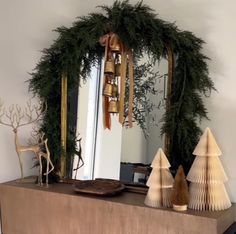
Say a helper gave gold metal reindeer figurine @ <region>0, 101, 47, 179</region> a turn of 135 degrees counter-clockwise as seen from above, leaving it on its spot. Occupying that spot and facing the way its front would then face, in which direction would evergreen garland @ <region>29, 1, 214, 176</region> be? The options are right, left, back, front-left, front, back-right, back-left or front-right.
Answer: front

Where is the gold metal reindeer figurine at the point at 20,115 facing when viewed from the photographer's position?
facing to the left of the viewer

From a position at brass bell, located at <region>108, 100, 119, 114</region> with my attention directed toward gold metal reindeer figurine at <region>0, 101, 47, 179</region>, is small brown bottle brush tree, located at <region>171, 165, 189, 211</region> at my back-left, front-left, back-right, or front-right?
back-left

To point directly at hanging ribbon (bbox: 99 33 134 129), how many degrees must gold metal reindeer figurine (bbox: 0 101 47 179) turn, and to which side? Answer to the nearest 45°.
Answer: approximately 135° to its left

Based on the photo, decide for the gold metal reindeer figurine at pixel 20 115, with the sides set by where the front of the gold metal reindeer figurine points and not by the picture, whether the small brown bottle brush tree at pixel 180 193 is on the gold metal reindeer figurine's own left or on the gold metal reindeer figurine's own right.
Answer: on the gold metal reindeer figurine's own left

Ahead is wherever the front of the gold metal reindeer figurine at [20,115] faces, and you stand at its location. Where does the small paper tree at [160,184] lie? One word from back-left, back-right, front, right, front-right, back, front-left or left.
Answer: back-left

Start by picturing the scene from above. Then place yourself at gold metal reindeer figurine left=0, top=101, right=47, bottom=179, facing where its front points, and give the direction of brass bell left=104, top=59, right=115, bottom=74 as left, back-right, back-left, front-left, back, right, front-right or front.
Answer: back-left

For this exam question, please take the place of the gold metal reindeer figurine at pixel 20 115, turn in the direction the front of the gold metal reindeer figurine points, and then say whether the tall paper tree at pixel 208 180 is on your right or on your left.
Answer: on your left
